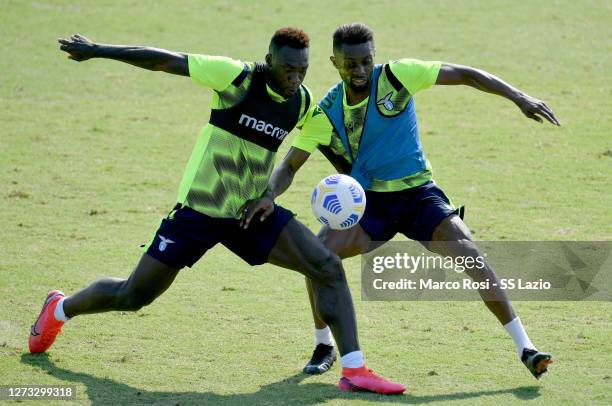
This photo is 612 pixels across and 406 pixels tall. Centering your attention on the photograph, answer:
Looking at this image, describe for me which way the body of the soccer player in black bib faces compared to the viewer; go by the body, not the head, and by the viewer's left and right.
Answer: facing the viewer and to the right of the viewer

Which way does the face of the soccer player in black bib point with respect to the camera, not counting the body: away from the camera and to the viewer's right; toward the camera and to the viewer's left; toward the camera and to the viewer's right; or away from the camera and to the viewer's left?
toward the camera and to the viewer's right
